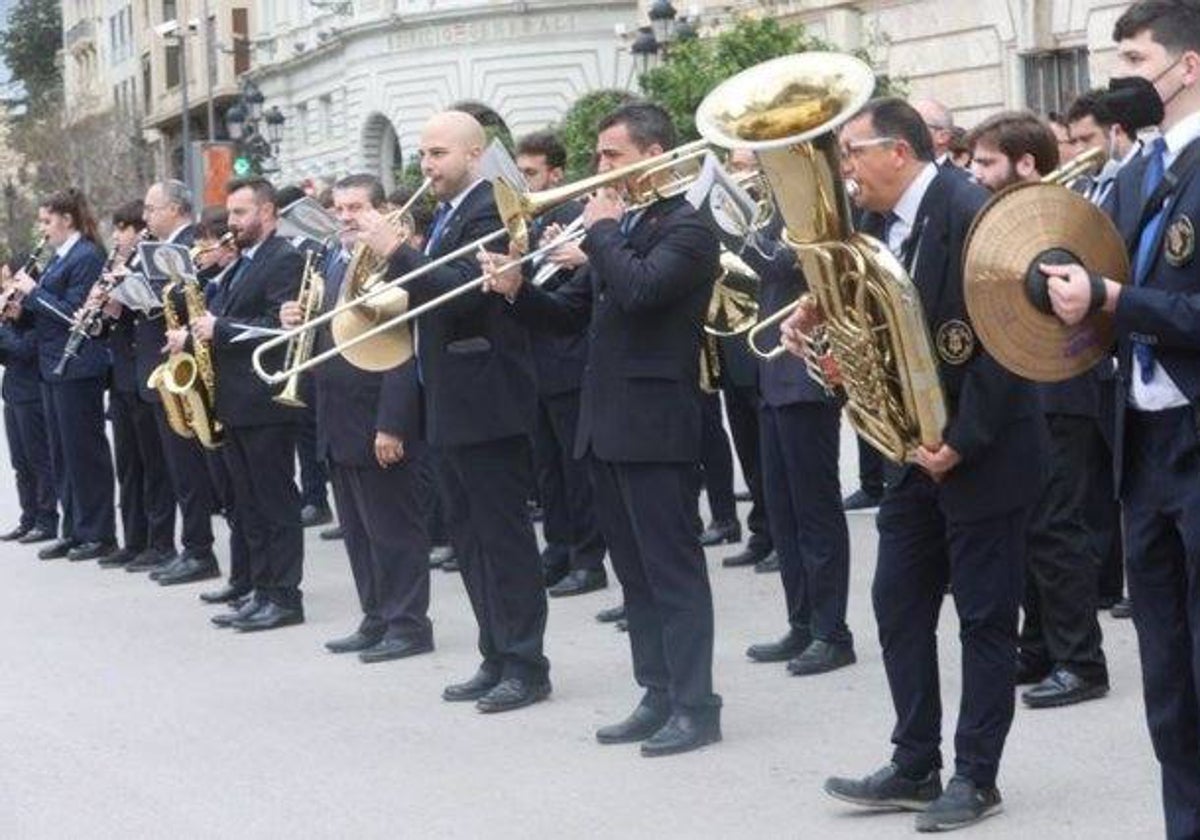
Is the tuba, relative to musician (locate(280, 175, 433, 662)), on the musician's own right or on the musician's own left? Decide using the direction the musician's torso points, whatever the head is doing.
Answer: on the musician's own left

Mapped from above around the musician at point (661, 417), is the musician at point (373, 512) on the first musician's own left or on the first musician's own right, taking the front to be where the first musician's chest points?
on the first musician's own right

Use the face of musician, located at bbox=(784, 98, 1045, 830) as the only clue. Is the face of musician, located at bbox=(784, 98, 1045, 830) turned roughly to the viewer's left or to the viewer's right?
to the viewer's left

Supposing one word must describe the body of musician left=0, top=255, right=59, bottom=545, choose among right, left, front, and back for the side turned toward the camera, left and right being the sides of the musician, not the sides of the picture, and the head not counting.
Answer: left

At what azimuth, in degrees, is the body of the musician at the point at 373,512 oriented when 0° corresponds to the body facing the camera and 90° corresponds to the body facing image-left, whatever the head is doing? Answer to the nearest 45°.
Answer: approximately 45°

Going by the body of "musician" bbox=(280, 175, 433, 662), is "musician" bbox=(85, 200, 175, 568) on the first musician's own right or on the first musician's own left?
on the first musician's own right

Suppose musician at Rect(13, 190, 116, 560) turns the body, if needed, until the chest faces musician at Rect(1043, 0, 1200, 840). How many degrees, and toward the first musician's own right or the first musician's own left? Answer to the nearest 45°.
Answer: approximately 90° to the first musician's own left

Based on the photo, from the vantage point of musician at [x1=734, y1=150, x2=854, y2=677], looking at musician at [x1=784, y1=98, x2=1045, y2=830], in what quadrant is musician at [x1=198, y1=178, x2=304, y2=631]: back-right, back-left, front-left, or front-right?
back-right

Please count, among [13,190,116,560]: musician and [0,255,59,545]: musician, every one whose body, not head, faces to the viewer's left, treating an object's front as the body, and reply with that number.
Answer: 2

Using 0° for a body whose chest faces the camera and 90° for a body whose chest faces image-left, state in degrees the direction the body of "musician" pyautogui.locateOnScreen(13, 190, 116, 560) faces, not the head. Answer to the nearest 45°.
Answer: approximately 90°
